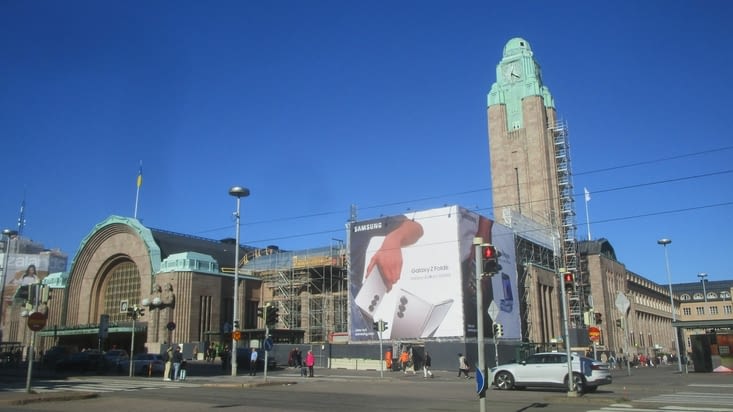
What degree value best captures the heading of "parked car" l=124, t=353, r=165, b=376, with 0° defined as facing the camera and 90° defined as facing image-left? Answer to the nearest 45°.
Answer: approximately 90°

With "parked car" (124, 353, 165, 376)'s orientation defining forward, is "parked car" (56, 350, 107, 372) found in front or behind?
in front

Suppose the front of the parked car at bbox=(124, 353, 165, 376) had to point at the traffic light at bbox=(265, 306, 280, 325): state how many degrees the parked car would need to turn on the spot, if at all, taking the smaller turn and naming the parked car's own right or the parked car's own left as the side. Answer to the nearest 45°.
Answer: approximately 135° to the parked car's own left

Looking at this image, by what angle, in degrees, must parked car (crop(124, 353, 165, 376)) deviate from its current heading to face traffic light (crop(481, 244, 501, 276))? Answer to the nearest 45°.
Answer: approximately 90° to its left
